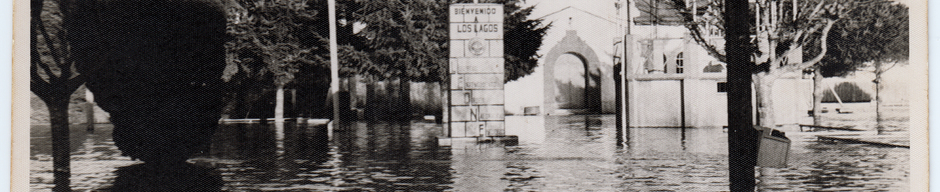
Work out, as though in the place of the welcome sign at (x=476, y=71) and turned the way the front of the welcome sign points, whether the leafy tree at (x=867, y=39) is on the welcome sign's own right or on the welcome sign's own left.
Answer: on the welcome sign's own left

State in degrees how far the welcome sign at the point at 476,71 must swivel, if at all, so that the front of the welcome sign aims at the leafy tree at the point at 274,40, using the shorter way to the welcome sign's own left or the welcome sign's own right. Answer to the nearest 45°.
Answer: approximately 135° to the welcome sign's own right

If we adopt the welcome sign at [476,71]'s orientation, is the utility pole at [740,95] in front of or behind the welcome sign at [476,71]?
in front

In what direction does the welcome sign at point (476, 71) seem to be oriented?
toward the camera

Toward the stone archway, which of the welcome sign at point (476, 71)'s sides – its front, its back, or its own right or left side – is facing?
back

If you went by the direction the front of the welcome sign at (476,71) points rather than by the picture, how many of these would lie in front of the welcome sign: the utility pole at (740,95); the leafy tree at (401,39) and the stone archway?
1

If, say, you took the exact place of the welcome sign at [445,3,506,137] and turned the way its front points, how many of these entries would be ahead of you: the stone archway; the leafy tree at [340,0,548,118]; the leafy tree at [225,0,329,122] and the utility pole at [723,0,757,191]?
1
